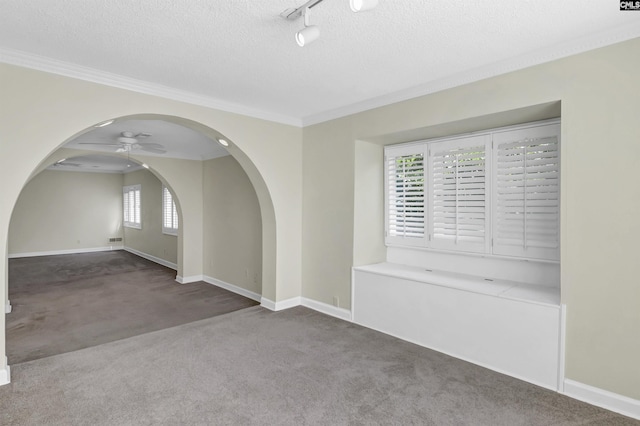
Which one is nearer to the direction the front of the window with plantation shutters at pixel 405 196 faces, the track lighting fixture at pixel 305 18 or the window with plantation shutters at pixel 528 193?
the track lighting fixture

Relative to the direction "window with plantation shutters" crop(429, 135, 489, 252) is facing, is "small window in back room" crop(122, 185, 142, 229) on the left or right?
on its right

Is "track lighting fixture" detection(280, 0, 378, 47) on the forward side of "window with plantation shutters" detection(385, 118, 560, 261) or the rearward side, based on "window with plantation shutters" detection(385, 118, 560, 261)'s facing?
on the forward side

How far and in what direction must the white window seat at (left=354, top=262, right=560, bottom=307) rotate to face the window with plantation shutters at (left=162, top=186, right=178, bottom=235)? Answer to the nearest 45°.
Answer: approximately 45° to its right

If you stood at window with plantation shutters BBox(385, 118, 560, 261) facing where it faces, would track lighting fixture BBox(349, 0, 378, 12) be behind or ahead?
ahead

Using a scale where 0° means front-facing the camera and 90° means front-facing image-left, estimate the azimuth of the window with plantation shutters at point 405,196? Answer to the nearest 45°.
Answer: approximately 45°

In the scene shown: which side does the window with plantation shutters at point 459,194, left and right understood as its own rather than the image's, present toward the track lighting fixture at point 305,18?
front
